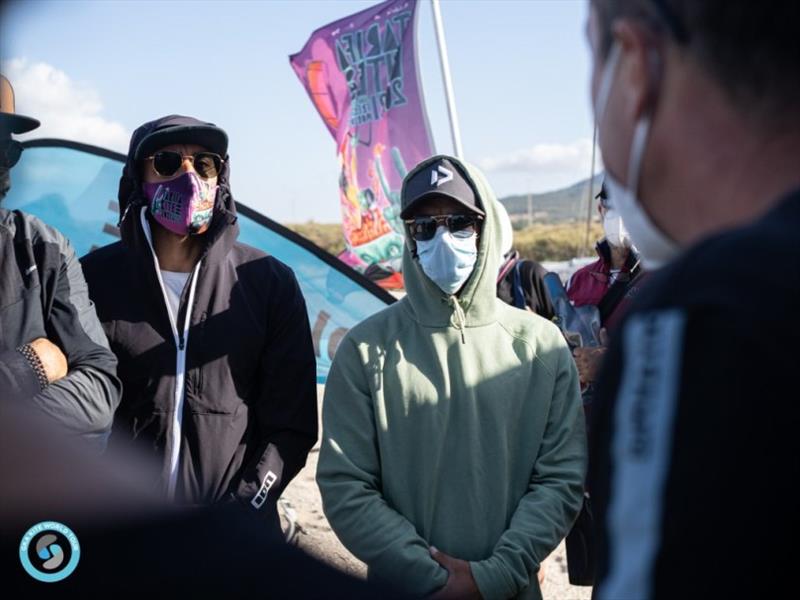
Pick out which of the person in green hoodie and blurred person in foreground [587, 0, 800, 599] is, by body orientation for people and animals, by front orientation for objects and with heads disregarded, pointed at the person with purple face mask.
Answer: the blurred person in foreground

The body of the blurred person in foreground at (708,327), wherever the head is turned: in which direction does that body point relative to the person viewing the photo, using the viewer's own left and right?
facing away from the viewer and to the left of the viewer

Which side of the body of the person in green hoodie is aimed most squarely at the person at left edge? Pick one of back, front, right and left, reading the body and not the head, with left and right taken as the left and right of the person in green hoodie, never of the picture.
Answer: right

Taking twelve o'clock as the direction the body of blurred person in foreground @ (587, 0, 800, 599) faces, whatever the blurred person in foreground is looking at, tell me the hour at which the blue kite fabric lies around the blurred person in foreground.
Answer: The blue kite fabric is roughly at 12 o'clock from the blurred person in foreground.

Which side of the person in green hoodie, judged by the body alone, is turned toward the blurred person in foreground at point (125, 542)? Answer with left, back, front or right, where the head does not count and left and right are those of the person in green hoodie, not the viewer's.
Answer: front

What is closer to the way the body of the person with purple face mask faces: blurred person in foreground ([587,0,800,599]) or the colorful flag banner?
the blurred person in foreground

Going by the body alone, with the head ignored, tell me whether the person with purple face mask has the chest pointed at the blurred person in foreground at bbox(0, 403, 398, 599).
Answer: yes

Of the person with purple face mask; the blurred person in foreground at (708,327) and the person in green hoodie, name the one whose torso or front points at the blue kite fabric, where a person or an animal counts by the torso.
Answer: the blurred person in foreground

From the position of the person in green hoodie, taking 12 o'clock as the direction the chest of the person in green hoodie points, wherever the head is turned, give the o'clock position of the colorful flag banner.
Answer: The colorful flag banner is roughly at 6 o'clock from the person in green hoodie.

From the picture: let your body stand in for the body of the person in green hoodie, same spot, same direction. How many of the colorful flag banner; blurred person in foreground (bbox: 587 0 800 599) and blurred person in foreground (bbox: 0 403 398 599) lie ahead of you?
2

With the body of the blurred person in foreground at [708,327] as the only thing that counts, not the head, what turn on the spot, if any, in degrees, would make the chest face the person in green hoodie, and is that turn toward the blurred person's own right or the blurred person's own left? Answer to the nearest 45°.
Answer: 0° — they already face them

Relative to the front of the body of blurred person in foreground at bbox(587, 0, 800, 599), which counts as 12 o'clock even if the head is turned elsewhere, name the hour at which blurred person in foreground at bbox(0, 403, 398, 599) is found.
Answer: blurred person in foreground at bbox(0, 403, 398, 599) is roughly at 10 o'clock from blurred person in foreground at bbox(587, 0, 800, 599).

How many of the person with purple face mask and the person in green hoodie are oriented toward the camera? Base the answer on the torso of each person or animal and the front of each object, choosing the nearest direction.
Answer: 2

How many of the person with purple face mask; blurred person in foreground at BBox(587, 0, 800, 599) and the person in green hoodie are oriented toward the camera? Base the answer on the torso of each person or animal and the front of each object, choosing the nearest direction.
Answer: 2

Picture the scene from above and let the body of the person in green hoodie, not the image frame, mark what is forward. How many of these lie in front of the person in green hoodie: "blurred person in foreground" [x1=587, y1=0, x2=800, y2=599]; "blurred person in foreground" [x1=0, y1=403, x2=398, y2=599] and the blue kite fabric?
2

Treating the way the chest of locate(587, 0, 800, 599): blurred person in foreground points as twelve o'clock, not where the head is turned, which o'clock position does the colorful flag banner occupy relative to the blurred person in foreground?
The colorful flag banner is roughly at 1 o'clock from the blurred person in foreground.

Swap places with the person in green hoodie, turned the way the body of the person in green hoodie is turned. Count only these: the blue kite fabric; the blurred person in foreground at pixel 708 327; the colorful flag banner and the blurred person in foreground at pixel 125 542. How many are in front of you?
2
